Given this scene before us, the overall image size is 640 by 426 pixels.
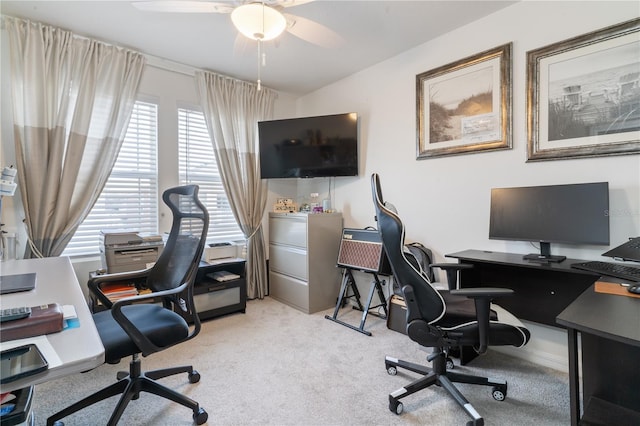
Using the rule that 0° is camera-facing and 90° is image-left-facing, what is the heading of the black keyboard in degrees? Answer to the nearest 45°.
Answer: approximately 45°

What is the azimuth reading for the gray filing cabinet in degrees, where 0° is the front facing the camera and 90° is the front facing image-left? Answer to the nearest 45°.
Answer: approximately 45°

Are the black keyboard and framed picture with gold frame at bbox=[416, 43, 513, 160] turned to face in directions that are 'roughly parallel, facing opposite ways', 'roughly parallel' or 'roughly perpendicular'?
roughly parallel

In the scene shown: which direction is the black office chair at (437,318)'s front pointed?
to the viewer's right

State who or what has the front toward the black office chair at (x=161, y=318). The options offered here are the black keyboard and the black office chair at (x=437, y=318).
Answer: the black keyboard

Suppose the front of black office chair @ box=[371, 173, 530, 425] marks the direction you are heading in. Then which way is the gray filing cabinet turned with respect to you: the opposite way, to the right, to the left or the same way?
to the right

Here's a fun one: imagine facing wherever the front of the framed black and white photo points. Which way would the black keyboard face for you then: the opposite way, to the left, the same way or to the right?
the same way

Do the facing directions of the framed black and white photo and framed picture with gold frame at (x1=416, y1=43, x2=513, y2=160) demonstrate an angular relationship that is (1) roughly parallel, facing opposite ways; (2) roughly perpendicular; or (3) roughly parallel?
roughly parallel

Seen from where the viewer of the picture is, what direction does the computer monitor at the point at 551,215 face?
facing the viewer and to the left of the viewer

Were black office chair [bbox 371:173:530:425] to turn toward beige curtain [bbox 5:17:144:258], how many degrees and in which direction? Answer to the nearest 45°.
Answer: approximately 180°

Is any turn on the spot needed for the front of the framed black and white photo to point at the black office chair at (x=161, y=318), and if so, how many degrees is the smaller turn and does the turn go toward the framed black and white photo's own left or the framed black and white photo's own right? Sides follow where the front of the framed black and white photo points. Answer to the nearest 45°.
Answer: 0° — it already faces it

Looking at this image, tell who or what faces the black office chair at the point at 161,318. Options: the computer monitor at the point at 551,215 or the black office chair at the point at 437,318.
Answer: the computer monitor

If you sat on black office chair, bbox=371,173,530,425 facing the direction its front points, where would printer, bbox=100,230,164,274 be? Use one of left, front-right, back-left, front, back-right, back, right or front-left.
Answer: back

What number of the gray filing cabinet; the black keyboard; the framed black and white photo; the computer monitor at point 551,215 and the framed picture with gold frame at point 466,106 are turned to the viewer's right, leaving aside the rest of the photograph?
0

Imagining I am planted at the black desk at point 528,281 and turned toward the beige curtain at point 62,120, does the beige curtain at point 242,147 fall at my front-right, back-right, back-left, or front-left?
front-right

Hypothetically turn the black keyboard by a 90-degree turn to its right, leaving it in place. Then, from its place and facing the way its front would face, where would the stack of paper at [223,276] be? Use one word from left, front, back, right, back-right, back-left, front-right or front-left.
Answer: front-left
